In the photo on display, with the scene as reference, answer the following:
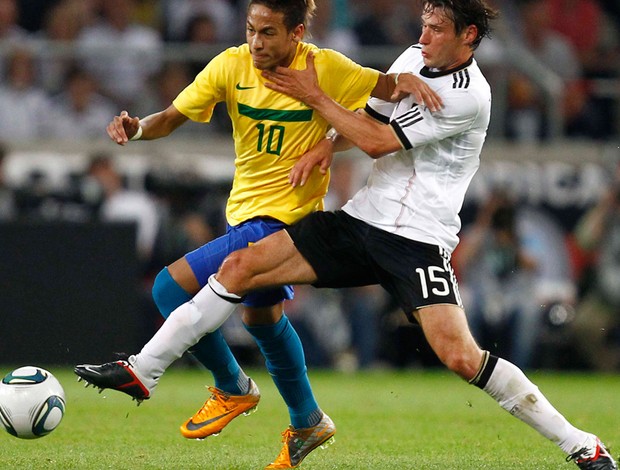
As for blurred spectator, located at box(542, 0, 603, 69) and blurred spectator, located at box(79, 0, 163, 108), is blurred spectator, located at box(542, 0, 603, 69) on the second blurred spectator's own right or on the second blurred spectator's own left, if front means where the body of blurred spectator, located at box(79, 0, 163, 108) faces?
on the second blurred spectator's own left

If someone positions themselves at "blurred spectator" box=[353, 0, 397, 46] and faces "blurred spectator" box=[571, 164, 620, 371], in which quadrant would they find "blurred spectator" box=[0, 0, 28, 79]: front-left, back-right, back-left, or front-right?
back-right

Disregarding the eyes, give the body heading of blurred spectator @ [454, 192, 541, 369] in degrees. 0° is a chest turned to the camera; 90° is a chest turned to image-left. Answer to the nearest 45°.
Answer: approximately 0°

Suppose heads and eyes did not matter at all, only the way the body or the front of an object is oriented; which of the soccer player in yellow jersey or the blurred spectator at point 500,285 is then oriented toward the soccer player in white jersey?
the blurred spectator

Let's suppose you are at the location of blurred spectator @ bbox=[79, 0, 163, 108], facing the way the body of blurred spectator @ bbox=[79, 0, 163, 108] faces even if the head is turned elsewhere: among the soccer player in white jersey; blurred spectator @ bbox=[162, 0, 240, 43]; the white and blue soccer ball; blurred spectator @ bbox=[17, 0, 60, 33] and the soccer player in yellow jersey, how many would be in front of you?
3

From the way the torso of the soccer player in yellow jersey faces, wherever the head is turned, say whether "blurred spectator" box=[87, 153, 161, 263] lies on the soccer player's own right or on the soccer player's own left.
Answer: on the soccer player's own right

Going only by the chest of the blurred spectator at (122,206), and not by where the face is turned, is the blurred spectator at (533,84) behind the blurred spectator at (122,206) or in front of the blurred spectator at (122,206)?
behind
